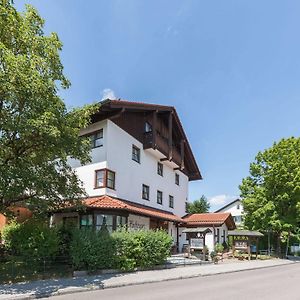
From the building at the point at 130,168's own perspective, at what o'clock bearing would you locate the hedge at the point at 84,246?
The hedge is roughly at 2 o'clock from the building.

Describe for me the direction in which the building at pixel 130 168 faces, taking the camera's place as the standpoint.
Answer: facing the viewer and to the right of the viewer

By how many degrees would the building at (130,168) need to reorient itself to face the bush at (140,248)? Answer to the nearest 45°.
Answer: approximately 45° to its right

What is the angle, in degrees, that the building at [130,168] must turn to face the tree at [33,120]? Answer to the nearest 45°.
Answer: approximately 45° to its right

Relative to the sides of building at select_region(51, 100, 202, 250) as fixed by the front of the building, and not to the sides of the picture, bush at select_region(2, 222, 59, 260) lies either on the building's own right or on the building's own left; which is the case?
on the building's own right

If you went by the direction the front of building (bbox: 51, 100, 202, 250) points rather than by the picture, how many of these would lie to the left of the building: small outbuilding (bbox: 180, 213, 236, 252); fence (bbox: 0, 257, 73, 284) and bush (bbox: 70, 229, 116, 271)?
1

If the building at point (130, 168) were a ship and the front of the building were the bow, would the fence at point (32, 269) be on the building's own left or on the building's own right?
on the building's own right

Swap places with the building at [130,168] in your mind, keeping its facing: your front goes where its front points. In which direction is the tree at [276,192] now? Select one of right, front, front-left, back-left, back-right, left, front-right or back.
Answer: left

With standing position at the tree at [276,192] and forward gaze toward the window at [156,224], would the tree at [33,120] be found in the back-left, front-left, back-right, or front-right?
front-left

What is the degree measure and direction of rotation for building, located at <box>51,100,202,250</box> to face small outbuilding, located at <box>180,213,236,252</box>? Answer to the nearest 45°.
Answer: approximately 90° to its left

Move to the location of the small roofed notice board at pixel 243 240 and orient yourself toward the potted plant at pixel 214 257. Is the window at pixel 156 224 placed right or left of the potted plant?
right

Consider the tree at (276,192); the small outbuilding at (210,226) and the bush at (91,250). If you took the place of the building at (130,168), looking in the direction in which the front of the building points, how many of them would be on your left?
2
